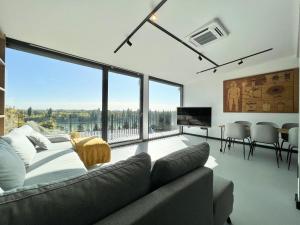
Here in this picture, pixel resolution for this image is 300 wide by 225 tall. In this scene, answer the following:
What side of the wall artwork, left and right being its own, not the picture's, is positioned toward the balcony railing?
front

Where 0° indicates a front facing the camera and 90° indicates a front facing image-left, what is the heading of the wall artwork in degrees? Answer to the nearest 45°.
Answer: approximately 45°

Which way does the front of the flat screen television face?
toward the camera

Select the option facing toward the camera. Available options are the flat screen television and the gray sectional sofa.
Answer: the flat screen television

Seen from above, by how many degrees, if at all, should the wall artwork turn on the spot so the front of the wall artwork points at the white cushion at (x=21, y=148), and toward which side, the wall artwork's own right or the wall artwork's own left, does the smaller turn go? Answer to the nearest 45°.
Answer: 0° — it already faces it

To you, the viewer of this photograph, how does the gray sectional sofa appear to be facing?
facing away from the viewer and to the left of the viewer

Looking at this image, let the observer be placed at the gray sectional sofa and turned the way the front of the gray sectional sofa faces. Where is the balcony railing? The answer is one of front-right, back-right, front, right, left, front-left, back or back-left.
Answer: front-right

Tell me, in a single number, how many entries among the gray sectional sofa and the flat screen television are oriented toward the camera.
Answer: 1

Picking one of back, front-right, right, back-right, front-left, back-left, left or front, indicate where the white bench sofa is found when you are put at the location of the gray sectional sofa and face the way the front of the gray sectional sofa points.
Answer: front

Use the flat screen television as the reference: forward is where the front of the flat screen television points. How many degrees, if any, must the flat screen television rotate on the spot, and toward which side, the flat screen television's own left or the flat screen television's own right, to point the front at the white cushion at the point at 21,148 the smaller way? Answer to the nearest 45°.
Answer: approximately 45° to the flat screen television's own right
